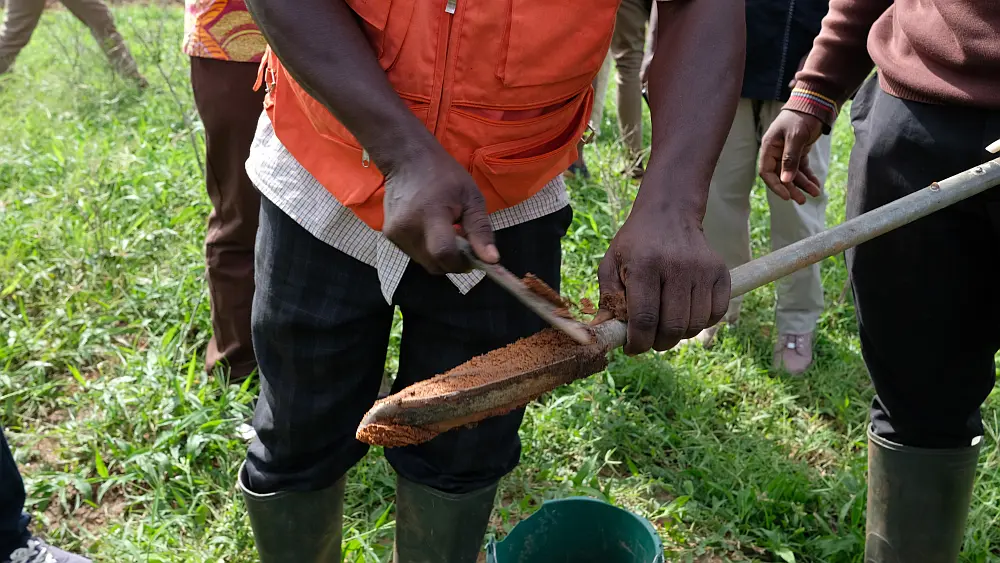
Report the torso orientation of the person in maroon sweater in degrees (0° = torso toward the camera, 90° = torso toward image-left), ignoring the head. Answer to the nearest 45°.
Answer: approximately 45°

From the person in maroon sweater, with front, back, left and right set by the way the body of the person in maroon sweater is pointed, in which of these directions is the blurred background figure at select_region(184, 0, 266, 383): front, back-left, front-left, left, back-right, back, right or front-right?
front-right

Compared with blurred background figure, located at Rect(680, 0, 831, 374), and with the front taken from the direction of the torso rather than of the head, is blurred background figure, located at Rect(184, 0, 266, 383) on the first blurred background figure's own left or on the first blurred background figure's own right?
on the first blurred background figure's own right

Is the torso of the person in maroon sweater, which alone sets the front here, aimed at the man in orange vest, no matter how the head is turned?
yes

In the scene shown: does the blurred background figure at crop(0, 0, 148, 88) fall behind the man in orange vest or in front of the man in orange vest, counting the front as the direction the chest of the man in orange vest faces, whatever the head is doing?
behind

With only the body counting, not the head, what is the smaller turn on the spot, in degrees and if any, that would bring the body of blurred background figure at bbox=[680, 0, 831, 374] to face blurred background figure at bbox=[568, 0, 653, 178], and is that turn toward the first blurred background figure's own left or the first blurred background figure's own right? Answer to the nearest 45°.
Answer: approximately 135° to the first blurred background figure's own right

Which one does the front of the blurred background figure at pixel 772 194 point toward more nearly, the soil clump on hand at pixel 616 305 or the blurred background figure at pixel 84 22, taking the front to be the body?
the soil clump on hand

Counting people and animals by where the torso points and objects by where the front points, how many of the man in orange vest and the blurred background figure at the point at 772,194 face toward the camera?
2

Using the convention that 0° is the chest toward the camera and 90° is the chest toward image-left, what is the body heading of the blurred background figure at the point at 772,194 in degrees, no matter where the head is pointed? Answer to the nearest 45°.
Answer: approximately 0°
